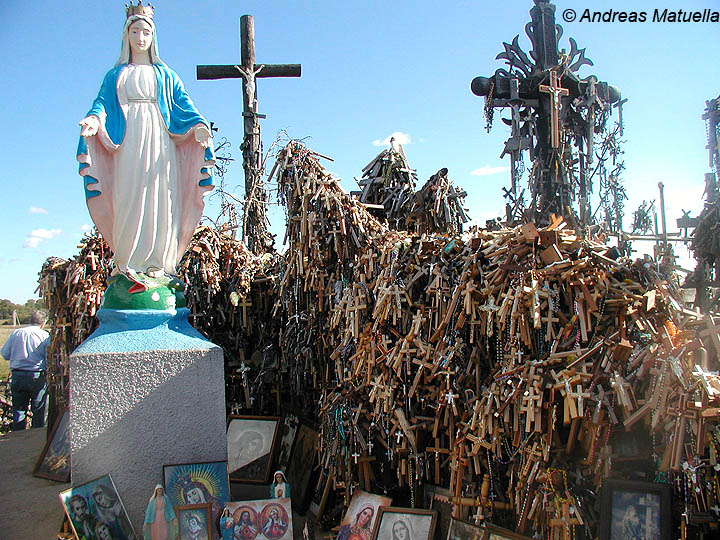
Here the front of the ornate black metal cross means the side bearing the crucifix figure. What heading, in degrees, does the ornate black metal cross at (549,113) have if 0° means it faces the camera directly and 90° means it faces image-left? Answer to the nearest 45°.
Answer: approximately 0°

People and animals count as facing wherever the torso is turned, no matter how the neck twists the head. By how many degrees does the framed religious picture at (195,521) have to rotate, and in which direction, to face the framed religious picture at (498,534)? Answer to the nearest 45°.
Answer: approximately 45° to its left

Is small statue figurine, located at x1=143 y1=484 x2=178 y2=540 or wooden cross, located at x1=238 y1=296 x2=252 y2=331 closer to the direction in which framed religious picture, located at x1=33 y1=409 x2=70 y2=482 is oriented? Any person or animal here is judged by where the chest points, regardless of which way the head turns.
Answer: the small statue figurine

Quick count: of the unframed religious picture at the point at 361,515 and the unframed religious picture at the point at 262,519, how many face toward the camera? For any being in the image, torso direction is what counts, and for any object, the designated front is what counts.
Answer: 2

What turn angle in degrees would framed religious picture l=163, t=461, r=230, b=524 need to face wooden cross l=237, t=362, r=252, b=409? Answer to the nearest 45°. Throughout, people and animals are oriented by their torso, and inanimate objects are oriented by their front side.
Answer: approximately 180°

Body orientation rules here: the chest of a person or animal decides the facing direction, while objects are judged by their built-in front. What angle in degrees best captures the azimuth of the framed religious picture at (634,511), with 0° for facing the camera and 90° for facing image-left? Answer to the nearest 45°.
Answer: approximately 0°
